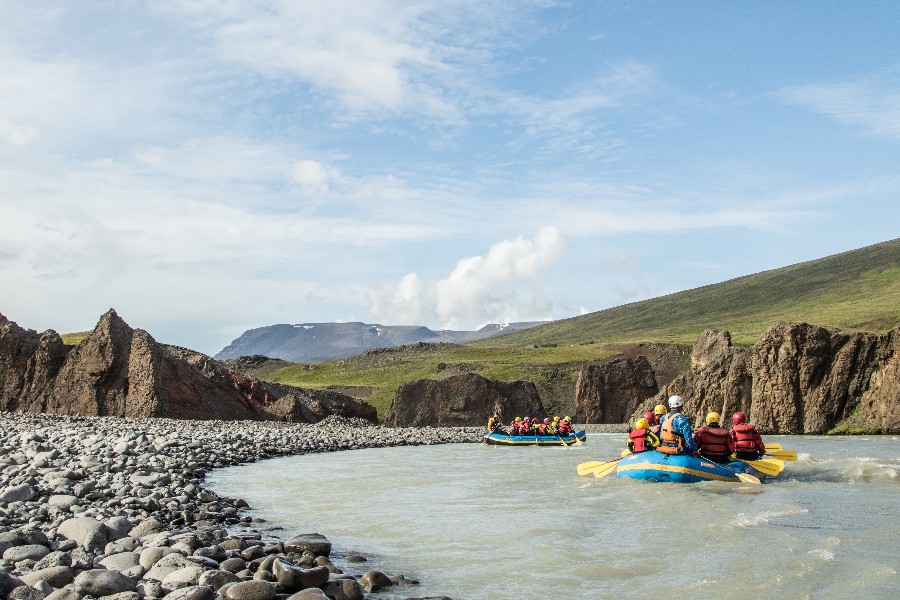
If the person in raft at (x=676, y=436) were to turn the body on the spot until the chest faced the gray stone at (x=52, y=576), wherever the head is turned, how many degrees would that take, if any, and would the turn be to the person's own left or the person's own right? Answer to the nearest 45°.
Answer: approximately 180°

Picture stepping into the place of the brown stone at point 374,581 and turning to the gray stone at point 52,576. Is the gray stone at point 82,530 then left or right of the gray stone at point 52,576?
right

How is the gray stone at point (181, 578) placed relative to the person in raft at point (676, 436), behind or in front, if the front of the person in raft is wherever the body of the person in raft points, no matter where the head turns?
behind

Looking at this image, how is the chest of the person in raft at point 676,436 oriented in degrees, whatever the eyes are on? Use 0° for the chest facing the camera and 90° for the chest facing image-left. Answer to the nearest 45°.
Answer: approximately 225°

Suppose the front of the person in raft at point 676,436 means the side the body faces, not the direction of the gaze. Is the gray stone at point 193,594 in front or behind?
behind

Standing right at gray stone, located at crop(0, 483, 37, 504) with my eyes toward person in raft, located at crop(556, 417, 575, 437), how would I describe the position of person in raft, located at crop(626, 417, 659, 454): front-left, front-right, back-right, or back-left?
front-right

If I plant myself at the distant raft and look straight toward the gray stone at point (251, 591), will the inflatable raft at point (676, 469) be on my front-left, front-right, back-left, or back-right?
front-left

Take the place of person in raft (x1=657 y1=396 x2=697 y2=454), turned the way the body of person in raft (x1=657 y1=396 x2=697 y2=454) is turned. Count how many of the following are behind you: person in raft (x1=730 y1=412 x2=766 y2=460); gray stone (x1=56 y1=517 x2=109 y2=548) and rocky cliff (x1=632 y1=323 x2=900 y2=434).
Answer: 1

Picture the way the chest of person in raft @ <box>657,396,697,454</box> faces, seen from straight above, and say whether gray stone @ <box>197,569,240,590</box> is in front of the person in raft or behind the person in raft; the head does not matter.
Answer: behind

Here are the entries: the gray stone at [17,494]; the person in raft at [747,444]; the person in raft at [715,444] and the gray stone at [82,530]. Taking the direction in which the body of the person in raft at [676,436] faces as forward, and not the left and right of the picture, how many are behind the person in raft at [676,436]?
2

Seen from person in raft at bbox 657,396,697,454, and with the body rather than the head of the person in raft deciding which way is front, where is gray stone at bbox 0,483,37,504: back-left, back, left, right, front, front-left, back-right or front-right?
back

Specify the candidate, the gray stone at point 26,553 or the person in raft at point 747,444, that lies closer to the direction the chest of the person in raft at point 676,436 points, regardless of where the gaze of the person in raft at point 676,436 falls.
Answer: the person in raft
